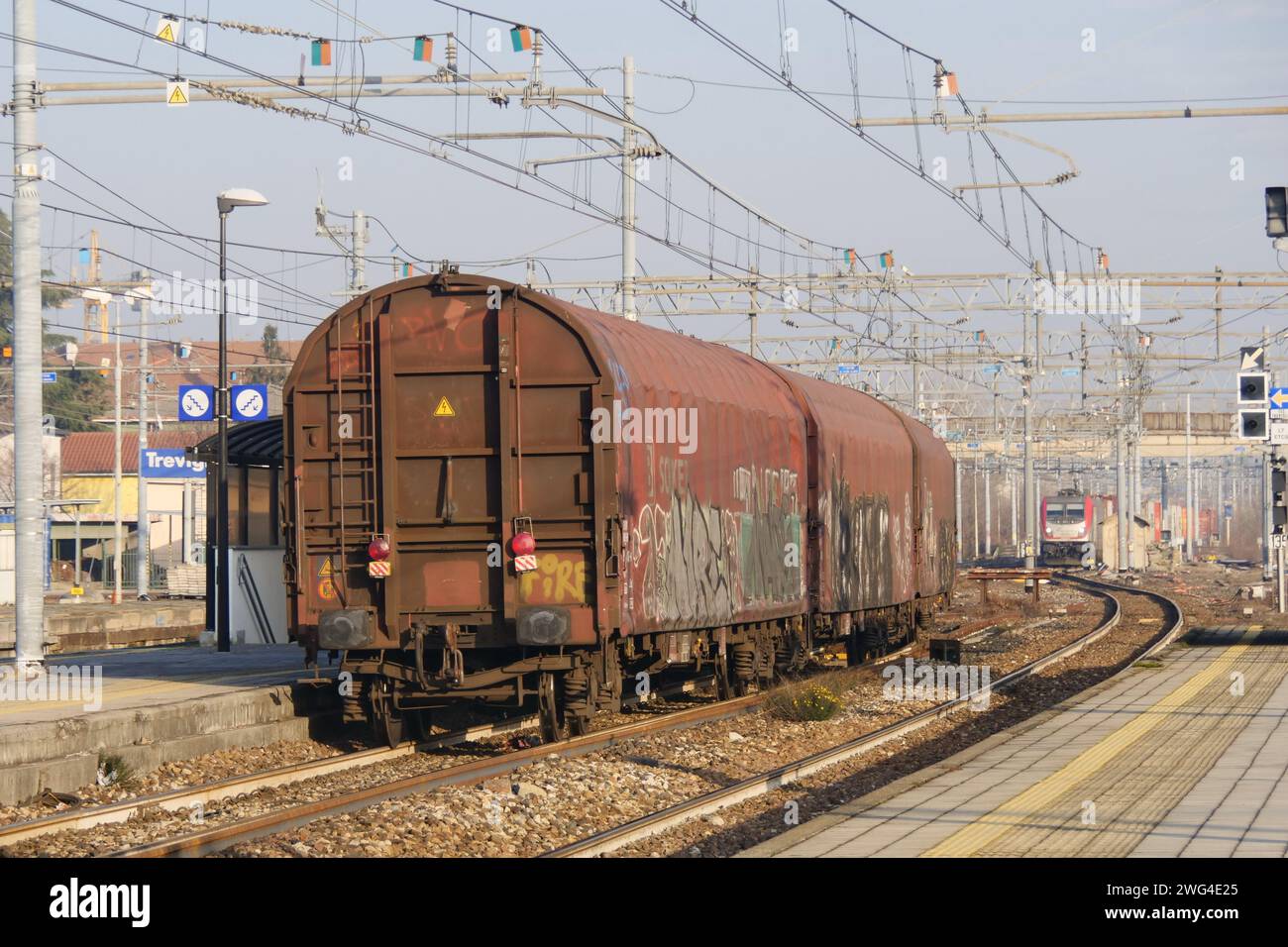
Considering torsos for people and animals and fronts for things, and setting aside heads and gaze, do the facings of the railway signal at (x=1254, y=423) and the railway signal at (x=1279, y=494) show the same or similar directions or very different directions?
same or similar directions

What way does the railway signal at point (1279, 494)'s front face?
toward the camera

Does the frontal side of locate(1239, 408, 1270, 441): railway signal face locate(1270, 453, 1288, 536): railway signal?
no

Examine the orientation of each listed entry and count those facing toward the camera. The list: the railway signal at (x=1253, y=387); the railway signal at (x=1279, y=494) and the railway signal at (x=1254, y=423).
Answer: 3

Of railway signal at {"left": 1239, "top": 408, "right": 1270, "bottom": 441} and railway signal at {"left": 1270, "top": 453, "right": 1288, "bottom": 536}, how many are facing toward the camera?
2

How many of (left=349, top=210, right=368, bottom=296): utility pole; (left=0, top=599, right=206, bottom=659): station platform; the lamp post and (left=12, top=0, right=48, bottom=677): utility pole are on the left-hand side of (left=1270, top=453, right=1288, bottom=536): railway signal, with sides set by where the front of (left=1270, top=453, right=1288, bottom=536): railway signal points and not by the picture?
0

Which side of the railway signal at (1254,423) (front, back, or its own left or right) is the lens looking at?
front

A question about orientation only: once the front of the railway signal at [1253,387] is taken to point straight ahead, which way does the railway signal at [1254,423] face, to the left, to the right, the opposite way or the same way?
the same way

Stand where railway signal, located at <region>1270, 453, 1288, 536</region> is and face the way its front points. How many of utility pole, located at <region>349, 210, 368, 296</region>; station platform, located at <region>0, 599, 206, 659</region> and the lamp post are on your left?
0

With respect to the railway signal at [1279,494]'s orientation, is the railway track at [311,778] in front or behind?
in front

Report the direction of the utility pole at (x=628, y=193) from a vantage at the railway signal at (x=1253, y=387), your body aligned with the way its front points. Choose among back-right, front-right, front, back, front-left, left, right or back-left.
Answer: right

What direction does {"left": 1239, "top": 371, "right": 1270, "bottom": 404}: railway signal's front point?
toward the camera

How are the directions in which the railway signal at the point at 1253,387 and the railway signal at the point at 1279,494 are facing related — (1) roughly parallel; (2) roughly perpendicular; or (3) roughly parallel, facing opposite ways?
roughly parallel

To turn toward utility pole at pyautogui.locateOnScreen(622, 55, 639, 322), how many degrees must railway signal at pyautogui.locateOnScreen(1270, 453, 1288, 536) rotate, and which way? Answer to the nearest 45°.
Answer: approximately 45° to its right
